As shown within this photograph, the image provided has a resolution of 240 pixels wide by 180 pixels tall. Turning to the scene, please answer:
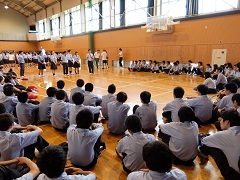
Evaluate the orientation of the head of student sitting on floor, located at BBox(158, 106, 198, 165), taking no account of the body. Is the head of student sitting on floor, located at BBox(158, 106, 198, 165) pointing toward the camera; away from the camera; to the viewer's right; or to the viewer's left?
away from the camera

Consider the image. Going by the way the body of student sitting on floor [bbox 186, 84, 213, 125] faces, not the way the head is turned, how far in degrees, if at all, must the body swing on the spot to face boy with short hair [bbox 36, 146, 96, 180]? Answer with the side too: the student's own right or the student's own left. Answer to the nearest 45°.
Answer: approximately 135° to the student's own left

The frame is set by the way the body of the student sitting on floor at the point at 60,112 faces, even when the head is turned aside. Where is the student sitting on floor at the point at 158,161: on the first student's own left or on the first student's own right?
on the first student's own right

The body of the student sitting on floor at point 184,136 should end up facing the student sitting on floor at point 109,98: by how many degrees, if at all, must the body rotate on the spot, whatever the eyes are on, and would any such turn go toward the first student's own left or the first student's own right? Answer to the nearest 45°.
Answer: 0° — they already face them

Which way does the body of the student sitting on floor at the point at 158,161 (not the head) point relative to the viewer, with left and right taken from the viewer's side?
facing away from the viewer

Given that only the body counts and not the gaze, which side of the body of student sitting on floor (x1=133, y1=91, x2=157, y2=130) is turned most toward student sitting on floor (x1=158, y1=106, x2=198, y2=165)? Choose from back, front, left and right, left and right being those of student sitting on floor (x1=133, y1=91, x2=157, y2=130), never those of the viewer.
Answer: back

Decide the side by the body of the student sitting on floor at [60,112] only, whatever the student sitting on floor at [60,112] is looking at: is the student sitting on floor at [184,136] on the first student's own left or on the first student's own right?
on the first student's own right

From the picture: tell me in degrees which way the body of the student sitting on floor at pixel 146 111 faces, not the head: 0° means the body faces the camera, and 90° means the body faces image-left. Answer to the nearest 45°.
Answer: approximately 180°

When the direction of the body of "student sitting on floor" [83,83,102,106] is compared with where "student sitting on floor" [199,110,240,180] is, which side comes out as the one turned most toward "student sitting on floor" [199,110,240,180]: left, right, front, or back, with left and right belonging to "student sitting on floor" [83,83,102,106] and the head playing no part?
right

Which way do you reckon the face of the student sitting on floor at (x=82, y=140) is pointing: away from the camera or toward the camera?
away from the camera

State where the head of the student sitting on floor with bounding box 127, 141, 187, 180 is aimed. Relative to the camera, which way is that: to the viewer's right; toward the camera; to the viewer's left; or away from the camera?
away from the camera

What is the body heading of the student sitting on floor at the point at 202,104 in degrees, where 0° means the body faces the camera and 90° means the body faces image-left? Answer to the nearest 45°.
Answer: approximately 135°

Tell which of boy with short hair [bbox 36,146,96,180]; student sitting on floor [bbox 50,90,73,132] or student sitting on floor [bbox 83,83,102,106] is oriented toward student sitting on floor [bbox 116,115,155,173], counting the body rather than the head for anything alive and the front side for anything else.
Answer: the boy with short hair

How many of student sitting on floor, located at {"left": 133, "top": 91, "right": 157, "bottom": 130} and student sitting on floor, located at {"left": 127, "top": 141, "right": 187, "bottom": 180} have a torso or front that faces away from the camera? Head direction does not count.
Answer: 2
